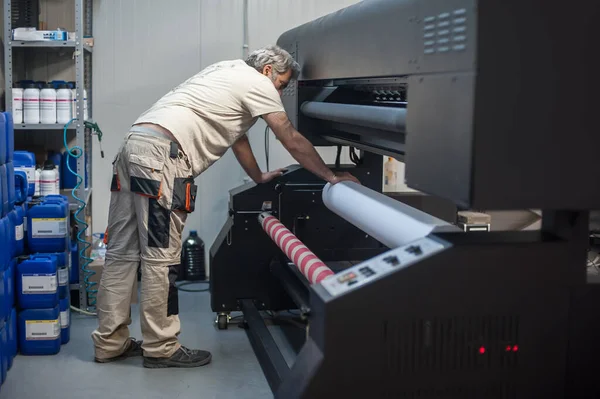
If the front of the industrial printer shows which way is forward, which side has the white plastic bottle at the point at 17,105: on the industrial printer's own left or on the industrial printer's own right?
on the industrial printer's own right

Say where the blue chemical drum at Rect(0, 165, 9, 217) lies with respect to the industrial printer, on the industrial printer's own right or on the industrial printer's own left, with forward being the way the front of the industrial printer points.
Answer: on the industrial printer's own right

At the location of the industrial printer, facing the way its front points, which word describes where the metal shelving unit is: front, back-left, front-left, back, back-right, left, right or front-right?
right

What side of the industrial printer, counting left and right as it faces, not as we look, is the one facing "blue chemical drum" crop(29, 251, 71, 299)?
right

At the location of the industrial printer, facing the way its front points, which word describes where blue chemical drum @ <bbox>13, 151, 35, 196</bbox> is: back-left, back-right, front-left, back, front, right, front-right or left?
right

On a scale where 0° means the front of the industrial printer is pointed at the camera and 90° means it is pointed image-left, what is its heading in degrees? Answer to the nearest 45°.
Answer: approximately 45°

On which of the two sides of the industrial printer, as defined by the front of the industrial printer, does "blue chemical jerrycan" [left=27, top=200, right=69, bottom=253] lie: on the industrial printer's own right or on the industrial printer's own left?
on the industrial printer's own right

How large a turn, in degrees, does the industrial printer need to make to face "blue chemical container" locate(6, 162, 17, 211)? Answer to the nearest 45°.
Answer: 0° — it already faces it

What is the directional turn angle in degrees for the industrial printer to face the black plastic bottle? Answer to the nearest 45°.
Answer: approximately 90° to its right
